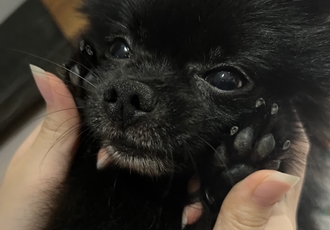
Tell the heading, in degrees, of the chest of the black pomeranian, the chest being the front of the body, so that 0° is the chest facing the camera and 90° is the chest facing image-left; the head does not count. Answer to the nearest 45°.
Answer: approximately 45°
